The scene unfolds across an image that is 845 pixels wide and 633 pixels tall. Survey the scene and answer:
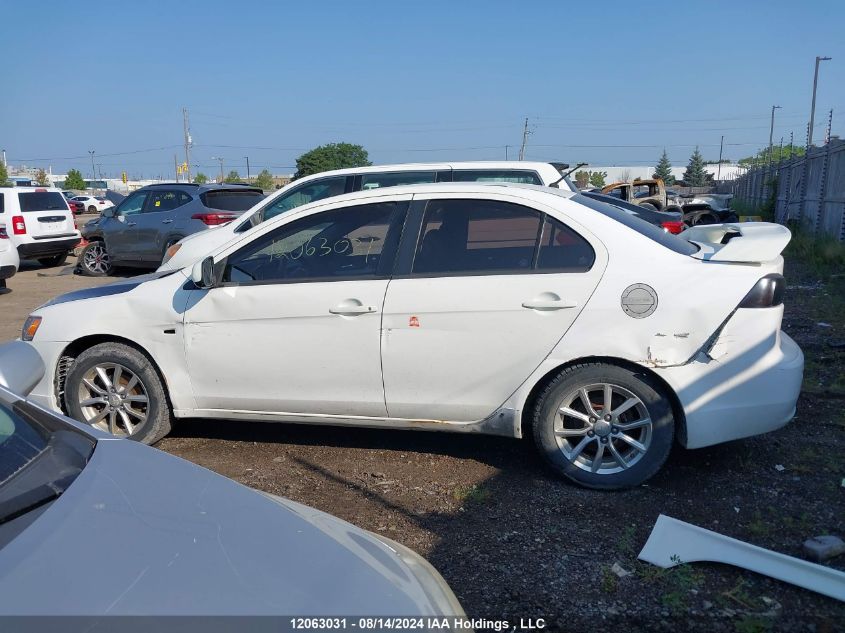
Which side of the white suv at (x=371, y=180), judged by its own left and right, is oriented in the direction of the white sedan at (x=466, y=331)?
left

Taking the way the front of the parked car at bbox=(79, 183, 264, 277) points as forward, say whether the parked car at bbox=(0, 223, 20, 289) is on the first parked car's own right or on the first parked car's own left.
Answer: on the first parked car's own left

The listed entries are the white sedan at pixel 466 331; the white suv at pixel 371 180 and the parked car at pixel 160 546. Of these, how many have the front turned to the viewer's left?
2

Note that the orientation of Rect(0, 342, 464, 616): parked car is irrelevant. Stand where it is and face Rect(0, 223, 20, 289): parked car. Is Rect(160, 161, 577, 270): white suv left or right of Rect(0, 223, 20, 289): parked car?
right

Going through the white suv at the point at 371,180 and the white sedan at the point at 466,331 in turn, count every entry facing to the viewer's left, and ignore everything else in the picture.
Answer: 2

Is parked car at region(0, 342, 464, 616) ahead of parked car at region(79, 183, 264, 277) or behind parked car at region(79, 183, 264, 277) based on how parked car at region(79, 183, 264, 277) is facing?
behind

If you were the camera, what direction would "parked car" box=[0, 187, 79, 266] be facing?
facing away from the viewer and to the left of the viewer

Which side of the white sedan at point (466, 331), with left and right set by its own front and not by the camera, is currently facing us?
left

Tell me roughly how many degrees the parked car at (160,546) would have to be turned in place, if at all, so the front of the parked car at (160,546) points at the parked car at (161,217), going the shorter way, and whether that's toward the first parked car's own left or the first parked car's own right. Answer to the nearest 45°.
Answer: approximately 135° to the first parked car's own left

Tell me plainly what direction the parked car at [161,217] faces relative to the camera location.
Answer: facing away from the viewer and to the left of the viewer

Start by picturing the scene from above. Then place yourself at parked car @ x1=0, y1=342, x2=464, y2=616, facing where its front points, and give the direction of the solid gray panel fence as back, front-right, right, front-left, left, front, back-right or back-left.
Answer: left

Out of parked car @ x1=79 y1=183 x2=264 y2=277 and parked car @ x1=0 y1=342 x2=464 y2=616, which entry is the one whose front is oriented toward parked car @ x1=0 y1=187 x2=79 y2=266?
parked car @ x1=79 y1=183 x2=264 y2=277

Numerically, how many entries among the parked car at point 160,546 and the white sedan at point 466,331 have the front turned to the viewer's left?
1

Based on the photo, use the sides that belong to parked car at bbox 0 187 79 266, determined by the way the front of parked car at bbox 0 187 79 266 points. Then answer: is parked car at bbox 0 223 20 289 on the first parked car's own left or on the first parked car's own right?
on the first parked car's own left

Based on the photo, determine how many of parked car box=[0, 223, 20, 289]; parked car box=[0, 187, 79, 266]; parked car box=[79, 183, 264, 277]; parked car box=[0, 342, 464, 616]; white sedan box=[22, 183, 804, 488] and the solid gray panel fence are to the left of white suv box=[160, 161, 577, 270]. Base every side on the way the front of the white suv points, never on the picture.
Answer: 2

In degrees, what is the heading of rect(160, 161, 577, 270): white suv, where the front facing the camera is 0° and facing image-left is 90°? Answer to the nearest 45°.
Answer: approximately 90°
